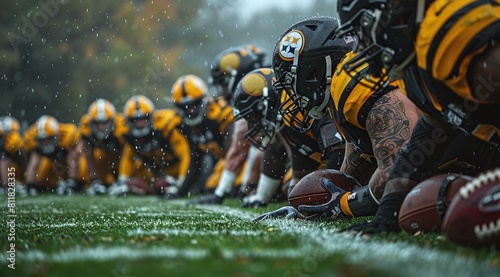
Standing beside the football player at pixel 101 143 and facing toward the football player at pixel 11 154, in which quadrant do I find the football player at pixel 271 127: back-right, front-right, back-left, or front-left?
back-left

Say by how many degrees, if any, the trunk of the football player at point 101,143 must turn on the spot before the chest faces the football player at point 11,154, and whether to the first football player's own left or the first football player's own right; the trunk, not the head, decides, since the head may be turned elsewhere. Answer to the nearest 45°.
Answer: approximately 135° to the first football player's own right

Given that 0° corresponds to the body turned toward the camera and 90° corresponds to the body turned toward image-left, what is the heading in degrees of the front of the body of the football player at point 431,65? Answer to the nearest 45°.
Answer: approximately 90°

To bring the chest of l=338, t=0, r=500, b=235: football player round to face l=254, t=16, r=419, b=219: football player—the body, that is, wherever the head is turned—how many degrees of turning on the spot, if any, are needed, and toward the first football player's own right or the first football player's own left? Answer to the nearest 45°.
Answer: approximately 45° to the first football player's own right

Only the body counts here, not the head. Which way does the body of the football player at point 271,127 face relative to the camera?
to the viewer's left

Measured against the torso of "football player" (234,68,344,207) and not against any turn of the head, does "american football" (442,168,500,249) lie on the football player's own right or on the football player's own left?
on the football player's own left

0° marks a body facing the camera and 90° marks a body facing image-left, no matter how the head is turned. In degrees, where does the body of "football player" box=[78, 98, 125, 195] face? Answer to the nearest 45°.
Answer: approximately 0°

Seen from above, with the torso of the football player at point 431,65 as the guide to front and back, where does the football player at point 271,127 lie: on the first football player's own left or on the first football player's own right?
on the first football player's own right

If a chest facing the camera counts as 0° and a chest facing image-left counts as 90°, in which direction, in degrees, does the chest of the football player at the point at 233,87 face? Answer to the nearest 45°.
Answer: approximately 90°

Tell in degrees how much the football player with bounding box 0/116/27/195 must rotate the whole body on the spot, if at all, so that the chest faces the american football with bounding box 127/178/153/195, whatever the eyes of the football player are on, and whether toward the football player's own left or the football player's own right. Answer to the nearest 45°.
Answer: approximately 45° to the football player's own left

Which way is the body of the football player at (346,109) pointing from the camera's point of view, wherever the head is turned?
to the viewer's left
